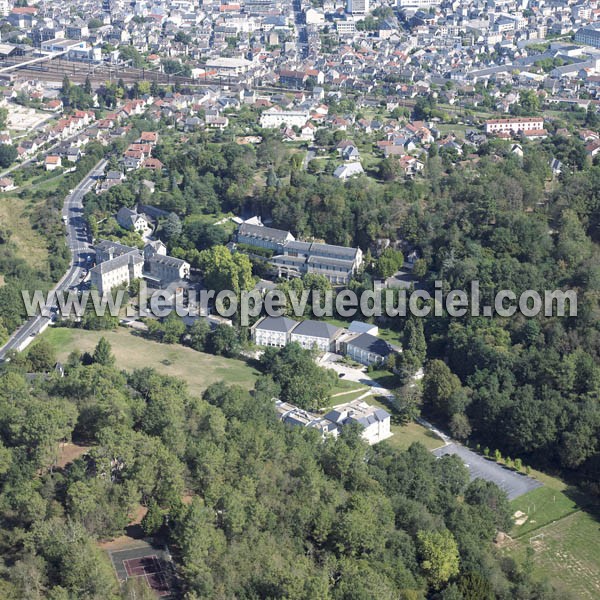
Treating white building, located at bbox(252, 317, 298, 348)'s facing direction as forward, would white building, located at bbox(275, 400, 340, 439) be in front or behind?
in front

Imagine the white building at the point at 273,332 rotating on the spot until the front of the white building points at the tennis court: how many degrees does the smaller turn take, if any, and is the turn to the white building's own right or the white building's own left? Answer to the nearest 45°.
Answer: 0° — it already faces it

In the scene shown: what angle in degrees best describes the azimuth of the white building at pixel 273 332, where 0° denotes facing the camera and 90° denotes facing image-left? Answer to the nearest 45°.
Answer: approximately 0°

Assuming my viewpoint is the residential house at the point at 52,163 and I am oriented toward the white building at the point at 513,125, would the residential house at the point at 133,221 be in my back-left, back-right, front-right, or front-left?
front-right

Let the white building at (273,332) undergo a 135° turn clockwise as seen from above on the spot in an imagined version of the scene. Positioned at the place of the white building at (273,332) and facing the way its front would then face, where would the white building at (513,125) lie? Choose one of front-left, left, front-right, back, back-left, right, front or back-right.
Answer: right

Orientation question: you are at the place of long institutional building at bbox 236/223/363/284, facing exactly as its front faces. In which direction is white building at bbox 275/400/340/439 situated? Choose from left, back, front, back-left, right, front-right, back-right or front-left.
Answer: front

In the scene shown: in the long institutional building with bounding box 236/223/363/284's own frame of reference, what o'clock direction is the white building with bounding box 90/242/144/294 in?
The white building is roughly at 3 o'clock from the long institutional building.

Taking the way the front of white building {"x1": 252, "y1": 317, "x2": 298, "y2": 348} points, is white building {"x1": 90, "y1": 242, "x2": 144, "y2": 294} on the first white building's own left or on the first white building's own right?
on the first white building's own right

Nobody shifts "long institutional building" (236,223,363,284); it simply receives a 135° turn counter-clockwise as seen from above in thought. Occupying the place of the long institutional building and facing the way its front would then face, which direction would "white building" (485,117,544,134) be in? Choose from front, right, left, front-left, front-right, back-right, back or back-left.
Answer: front

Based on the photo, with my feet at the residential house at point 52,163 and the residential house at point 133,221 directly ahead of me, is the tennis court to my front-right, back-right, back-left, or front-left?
front-right

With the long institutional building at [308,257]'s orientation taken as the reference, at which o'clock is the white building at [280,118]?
The white building is roughly at 6 o'clock from the long institutional building.

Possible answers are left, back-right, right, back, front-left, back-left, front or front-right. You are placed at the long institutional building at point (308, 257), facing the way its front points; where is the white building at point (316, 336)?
front

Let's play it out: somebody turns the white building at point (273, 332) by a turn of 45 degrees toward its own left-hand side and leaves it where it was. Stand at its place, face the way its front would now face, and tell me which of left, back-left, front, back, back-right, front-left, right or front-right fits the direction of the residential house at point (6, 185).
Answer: back

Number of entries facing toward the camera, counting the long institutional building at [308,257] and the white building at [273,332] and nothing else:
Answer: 2

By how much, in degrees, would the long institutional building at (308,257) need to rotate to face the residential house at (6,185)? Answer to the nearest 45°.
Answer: approximately 135° to its right

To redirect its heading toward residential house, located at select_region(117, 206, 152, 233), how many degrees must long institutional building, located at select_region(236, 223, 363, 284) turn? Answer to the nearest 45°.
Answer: approximately 135° to its right

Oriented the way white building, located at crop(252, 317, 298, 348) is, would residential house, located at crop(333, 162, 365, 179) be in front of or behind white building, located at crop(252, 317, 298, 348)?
behind

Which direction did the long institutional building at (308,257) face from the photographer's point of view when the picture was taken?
facing the viewer
